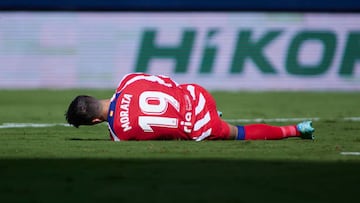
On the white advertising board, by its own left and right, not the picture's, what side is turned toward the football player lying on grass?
front

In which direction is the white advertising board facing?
toward the camera
